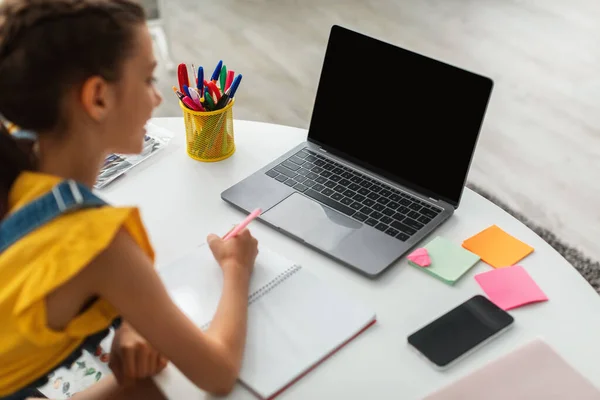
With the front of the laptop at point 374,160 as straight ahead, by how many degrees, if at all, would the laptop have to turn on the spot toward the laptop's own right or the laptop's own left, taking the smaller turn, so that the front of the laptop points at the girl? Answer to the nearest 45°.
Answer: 0° — it already faces them

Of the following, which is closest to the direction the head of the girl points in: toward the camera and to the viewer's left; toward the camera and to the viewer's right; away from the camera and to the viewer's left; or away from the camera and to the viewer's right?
away from the camera and to the viewer's right

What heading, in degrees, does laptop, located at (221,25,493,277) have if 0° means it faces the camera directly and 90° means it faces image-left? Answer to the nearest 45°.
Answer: approximately 45°
